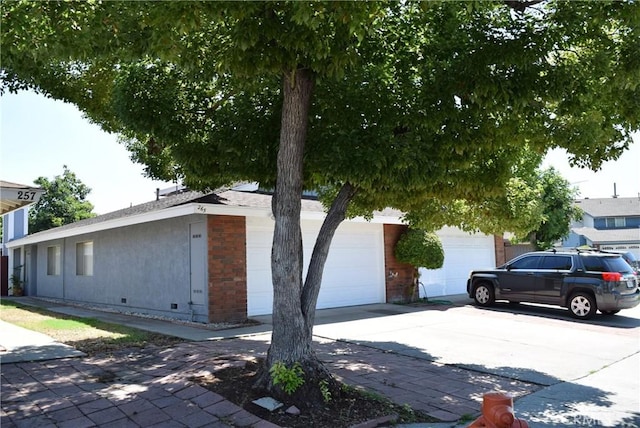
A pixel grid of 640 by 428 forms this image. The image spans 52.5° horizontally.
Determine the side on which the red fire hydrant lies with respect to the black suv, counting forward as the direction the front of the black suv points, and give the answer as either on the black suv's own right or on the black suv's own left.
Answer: on the black suv's own left

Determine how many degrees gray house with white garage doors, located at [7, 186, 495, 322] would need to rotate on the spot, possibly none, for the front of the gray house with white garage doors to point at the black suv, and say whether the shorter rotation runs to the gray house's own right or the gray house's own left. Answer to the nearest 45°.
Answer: approximately 45° to the gray house's own left

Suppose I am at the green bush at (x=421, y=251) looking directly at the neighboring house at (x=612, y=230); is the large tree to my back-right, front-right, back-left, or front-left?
back-right

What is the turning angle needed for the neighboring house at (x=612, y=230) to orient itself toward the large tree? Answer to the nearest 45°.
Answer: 0° — it already faces it

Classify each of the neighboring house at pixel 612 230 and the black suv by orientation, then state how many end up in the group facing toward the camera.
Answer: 1

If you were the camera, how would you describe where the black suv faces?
facing away from the viewer and to the left of the viewer

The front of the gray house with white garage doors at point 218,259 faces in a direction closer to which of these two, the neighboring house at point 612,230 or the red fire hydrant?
the red fire hydrant

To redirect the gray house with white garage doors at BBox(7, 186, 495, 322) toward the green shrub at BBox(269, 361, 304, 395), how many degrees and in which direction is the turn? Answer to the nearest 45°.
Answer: approximately 45° to its right

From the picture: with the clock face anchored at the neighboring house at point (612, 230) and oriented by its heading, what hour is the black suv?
The black suv is roughly at 12 o'clock from the neighboring house.
